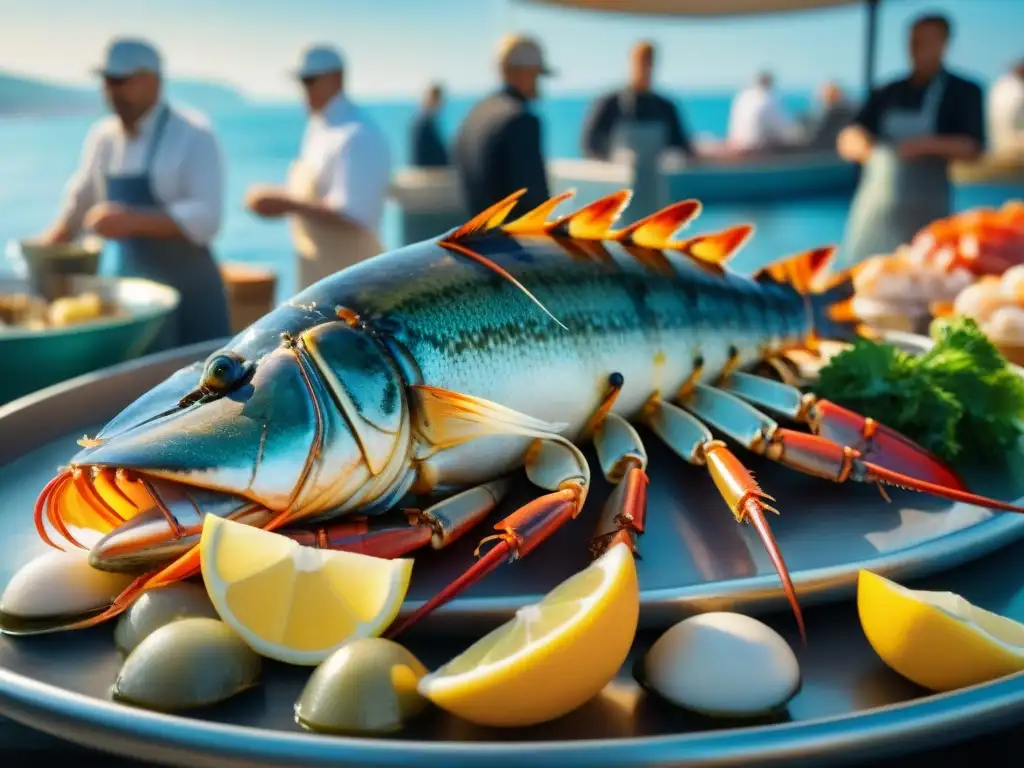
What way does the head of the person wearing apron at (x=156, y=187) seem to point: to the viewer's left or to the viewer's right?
to the viewer's left

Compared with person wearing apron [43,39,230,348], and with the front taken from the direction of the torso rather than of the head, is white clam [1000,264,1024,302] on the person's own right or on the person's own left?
on the person's own left

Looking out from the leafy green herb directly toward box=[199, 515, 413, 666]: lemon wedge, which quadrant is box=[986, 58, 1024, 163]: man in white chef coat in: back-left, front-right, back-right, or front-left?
back-right

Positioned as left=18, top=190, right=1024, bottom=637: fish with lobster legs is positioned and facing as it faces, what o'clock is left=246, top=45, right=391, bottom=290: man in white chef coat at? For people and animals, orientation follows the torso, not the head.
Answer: The man in white chef coat is roughly at 4 o'clock from the fish with lobster legs.

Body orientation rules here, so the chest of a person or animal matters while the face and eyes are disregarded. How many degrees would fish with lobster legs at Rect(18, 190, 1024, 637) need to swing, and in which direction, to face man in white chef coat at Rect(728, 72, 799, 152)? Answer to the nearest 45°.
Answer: approximately 135° to its right

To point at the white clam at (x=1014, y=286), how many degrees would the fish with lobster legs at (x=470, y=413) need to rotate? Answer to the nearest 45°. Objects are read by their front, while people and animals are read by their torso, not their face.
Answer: approximately 180°

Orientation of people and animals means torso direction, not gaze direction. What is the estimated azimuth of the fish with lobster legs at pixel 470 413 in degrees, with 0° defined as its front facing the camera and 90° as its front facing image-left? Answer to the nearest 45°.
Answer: approximately 45°

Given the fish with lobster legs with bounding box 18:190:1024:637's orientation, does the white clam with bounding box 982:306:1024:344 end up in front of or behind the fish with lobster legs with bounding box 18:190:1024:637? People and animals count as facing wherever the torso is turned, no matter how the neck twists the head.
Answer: behind
